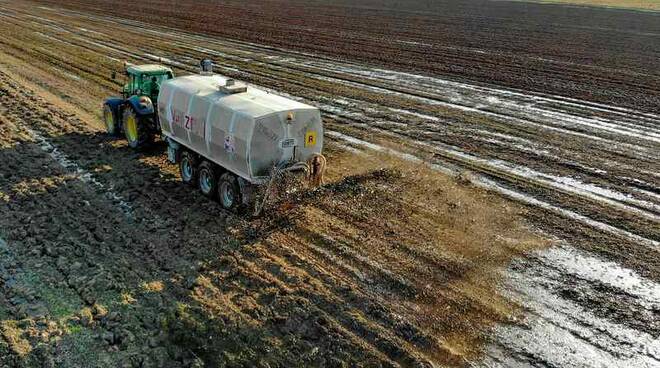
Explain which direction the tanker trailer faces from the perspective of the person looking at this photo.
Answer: facing away from the viewer and to the left of the viewer
